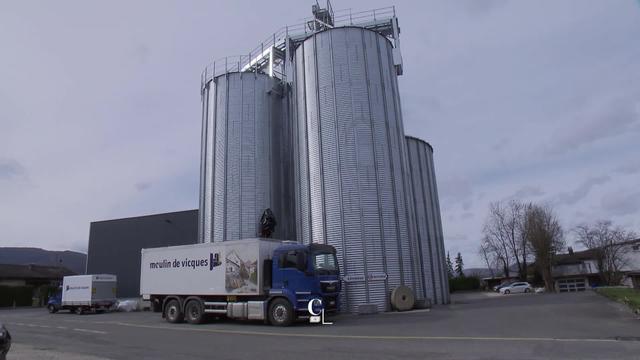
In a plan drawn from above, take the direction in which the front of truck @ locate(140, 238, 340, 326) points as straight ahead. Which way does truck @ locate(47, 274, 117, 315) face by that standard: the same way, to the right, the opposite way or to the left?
the opposite way

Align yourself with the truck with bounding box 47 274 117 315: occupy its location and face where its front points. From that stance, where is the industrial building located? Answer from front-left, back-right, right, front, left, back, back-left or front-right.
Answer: back

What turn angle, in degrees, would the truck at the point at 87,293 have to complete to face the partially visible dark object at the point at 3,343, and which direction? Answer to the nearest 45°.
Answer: approximately 135° to its left

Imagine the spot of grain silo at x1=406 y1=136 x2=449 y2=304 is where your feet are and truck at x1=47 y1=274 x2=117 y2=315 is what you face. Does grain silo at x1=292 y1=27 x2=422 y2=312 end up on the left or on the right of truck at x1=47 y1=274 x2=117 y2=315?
left

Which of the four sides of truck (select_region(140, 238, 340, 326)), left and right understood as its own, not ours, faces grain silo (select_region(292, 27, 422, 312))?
left

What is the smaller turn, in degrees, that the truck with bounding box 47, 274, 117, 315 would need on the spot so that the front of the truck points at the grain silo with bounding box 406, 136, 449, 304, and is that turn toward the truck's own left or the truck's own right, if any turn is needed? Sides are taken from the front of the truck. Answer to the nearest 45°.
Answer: approximately 180°

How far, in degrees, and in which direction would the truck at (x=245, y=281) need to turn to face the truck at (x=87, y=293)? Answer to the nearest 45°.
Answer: approximately 180°

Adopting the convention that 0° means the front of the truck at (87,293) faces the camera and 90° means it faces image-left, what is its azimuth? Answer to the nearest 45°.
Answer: approximately 135°

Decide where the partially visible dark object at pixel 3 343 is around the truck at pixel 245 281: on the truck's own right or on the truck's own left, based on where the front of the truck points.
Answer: on the truck's own right

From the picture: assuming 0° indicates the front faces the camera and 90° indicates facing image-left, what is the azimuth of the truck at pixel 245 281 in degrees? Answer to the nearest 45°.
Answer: approximately 315°

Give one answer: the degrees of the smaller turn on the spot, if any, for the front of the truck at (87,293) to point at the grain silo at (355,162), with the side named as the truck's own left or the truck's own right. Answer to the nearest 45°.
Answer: approximately 180°

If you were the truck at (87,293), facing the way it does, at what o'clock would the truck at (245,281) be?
the truck at (245,281) is roughly at 7 o'clock from the truck at (87,293).
